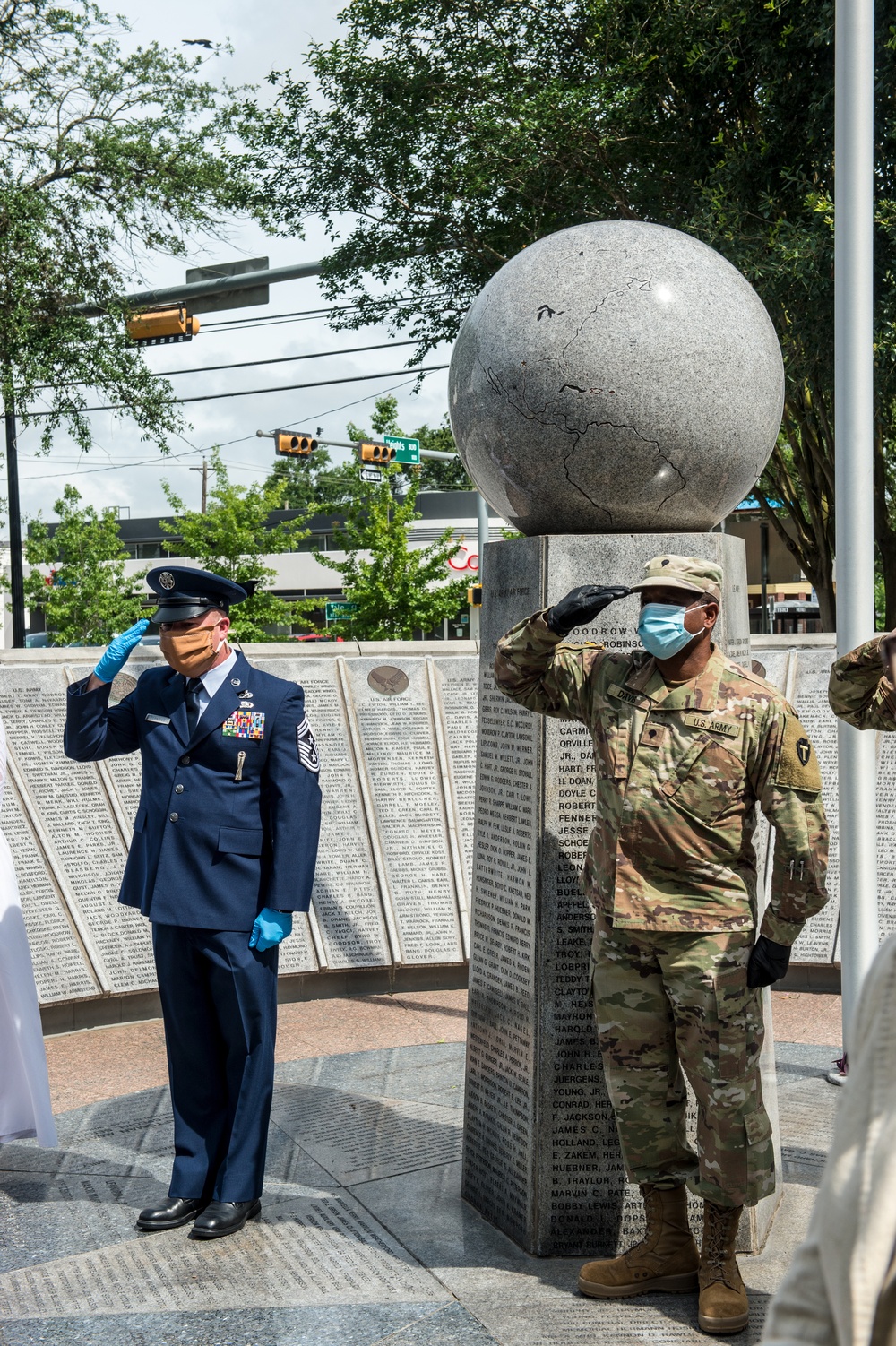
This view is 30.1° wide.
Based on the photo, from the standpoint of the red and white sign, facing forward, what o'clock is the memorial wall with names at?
The memorial wall with names is roughly at 12 o'clock from the red and white sign.

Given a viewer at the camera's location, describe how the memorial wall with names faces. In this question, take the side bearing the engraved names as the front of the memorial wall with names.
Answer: facing the viewer

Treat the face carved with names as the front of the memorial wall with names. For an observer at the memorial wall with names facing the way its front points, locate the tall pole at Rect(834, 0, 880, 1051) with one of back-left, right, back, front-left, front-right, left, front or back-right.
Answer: front-left

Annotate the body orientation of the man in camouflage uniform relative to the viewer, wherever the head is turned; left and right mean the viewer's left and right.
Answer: facing the viewer and to the left of the viewer

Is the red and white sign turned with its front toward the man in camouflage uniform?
yes

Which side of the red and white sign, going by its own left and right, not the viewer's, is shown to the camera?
front

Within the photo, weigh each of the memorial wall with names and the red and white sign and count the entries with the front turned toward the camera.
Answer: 2

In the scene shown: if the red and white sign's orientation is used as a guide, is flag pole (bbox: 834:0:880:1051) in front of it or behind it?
in front

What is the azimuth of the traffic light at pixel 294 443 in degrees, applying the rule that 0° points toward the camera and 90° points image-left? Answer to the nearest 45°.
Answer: approximately 315°

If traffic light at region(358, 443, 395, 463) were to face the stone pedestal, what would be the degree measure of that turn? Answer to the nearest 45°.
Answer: approximately 45° to its right

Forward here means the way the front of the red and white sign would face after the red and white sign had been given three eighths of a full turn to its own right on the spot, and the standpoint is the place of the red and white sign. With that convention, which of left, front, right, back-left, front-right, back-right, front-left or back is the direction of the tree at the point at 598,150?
back-left

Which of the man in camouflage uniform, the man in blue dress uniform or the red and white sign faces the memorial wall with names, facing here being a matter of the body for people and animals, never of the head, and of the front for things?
the red and white sign
